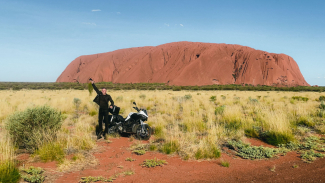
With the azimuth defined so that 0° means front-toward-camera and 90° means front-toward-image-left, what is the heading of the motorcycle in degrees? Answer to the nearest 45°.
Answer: approximately 315°

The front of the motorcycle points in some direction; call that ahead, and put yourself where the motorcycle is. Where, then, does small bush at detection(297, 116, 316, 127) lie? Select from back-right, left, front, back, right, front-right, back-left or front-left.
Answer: front-left

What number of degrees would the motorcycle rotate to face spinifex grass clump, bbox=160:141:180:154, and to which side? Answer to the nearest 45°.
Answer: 0° — it already faces it

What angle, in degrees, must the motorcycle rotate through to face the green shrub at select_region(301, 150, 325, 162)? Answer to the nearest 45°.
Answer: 0° — it already faces it

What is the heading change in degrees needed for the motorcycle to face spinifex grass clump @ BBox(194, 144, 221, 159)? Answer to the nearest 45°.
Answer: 0° — it already faces it

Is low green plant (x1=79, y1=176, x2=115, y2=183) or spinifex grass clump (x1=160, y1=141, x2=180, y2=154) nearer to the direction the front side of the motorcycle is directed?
the spinifex grass clump

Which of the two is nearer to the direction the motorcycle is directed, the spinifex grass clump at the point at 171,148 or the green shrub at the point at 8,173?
the spinifex grass clump

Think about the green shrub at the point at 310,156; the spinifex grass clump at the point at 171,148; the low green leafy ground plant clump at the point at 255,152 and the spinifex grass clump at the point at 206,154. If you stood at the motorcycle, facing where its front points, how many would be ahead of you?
4

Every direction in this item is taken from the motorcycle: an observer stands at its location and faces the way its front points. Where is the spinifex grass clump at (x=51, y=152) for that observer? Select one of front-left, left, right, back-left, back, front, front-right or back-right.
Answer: right

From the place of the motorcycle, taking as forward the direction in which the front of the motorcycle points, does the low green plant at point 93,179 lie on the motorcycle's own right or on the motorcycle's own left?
on the motorcycle's own right

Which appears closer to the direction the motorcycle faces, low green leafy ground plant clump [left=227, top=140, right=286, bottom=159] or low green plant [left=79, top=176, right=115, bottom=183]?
the low green leafy ground plant clump
